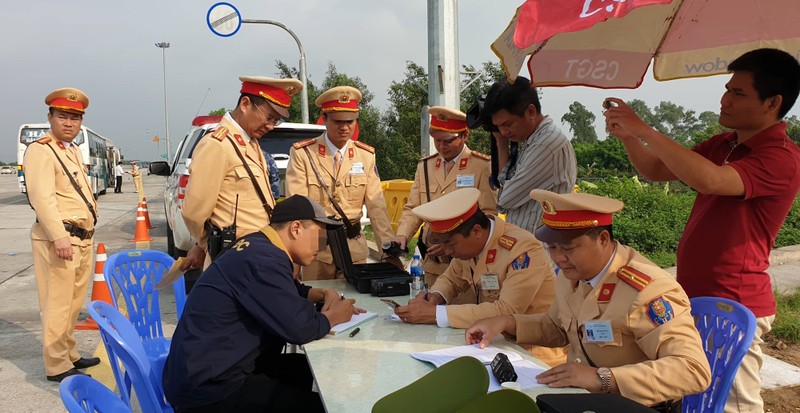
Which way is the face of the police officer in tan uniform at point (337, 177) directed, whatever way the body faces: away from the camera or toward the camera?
toward the camera

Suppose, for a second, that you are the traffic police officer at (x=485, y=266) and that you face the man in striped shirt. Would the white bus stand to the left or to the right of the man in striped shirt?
left

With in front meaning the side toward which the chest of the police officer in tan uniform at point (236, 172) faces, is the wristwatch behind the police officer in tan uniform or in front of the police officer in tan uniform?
in front

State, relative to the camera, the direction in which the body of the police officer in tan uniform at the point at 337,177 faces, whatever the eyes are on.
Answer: toward the camera

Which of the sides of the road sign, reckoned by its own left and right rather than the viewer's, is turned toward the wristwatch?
front

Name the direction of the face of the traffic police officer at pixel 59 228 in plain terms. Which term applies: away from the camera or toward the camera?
toward the camera

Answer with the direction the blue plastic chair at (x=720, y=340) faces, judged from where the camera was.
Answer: facing the viewer and to the left of the viewer

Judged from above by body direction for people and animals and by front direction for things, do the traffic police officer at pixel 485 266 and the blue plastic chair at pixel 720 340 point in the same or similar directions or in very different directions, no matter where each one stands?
same or similar directions

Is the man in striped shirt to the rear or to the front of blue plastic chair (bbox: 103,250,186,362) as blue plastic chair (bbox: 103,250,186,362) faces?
to the front

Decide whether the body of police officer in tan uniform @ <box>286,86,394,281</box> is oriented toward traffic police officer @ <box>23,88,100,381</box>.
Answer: no

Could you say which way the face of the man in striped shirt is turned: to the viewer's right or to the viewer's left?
to the viewer's left

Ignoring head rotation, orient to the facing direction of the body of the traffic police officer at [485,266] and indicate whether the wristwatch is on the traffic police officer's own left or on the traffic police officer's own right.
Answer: on the traffic police officer's own left

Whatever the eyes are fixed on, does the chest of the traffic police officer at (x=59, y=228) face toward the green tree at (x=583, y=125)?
no
